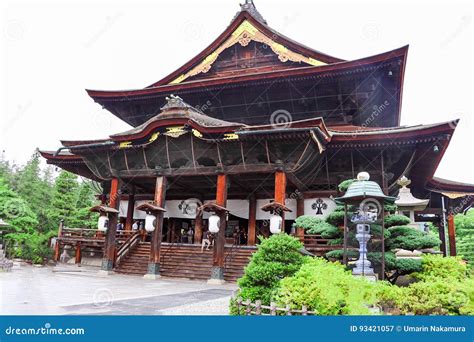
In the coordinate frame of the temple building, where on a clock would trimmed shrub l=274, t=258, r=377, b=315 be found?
The trimmed shrub is roughly at 10 o'clock from the temple building.

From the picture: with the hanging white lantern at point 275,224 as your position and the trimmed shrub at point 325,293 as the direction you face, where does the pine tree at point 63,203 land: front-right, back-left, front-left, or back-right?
back-right

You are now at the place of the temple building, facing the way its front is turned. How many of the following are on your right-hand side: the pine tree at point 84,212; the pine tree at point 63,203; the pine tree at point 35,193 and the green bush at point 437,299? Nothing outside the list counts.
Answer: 3

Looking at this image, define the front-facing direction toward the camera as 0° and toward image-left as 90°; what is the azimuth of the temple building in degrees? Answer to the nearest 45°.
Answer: approximately 45°

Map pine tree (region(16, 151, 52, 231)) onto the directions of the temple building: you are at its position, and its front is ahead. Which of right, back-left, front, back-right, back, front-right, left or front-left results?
right

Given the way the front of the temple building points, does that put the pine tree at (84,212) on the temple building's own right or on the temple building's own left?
on the temple building's own right

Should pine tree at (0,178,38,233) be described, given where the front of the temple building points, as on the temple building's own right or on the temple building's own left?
on the temple building's own right

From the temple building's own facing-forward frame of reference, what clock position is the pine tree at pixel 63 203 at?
The pine tree is roughly at 3 o'clock from the temple building.
